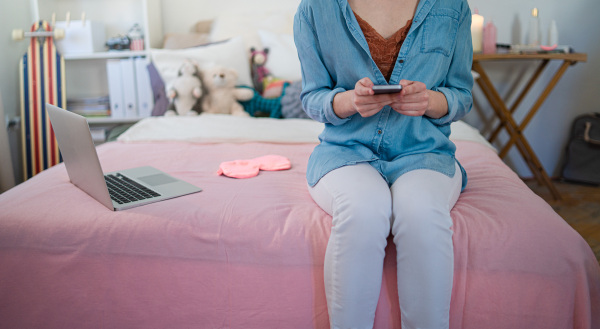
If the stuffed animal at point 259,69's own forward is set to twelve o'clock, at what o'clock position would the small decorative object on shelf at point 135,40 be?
The small decorative object on shelf is roughly at 4 o'clock from the stuffed animal.

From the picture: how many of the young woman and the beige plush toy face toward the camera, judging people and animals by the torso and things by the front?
2

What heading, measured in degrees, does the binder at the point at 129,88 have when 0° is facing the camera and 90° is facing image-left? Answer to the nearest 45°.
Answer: approximately 0°

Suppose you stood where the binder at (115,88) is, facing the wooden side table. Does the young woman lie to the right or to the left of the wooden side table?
right

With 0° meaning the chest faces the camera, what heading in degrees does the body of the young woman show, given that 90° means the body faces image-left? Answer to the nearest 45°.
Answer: approximately 0°
